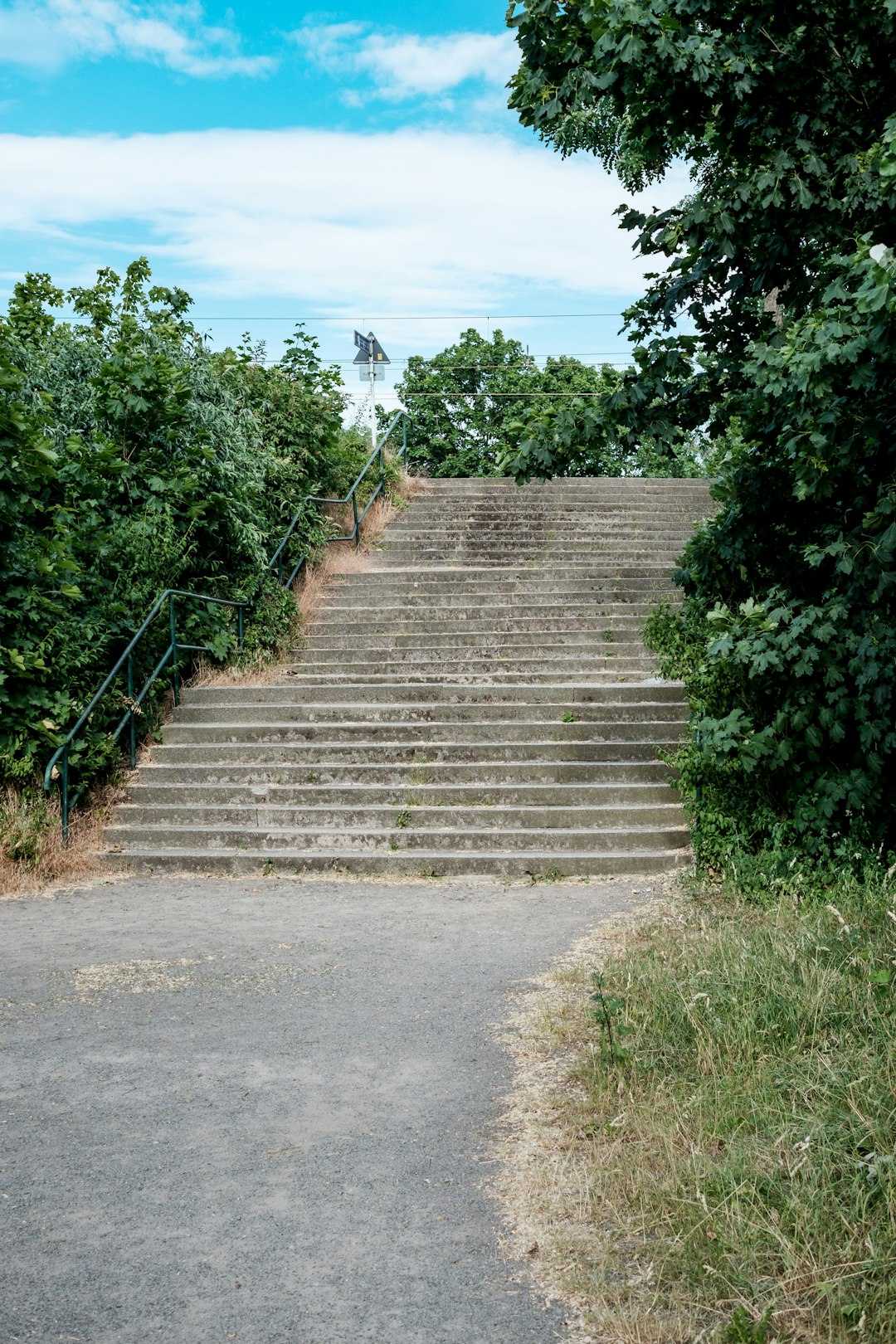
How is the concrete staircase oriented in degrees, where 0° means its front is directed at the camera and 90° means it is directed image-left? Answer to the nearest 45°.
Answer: approximately 0°

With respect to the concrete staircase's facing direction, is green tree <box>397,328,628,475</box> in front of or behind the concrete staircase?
behind

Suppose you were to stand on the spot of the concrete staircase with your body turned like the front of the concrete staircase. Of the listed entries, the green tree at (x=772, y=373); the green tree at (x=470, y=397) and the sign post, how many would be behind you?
2

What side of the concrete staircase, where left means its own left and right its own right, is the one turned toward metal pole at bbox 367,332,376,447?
back

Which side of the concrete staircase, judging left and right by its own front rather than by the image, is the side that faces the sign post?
back

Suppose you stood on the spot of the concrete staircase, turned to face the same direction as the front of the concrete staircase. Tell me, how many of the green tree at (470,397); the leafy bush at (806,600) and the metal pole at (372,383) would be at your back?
2

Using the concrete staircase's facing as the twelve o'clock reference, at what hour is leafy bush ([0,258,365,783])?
The leafy bush is roughly at 4 o'clock from the concrete staircase.

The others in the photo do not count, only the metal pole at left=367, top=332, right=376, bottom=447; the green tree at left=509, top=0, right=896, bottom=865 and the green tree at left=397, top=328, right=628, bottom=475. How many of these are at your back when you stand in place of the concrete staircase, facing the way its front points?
2
